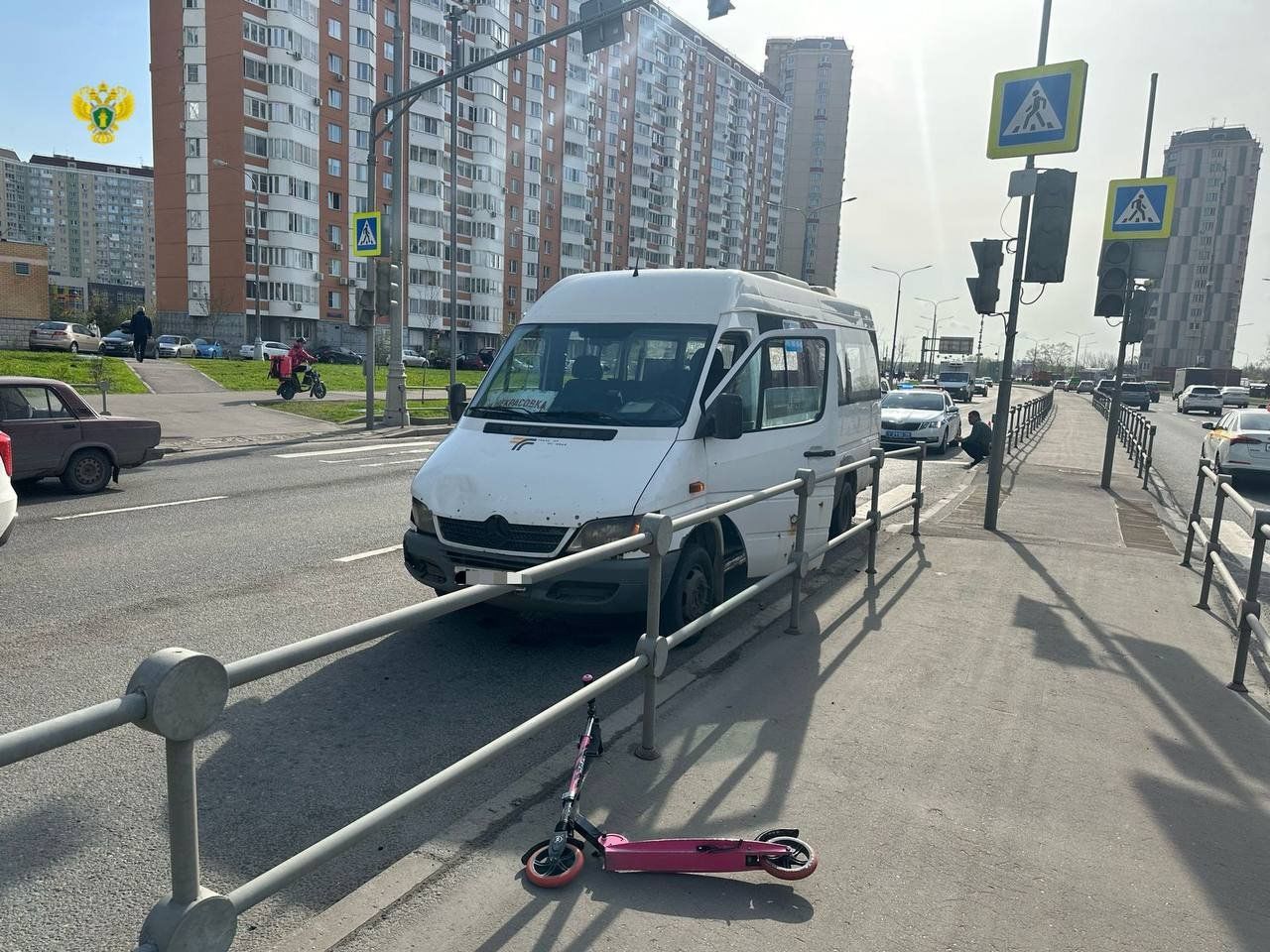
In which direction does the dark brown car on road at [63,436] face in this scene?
to the viewer's left

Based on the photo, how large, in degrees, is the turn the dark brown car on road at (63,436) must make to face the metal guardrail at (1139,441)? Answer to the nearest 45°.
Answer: approximately 180°

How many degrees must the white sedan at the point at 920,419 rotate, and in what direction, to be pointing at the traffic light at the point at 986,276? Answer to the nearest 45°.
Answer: approximately 45° to its left

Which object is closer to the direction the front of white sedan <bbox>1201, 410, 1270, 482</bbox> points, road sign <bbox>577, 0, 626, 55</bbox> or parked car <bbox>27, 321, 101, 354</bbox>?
the parked car

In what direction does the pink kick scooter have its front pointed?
to the viewer's left

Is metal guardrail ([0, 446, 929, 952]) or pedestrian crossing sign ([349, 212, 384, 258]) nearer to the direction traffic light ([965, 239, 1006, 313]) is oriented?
the pedestrian crossing sign

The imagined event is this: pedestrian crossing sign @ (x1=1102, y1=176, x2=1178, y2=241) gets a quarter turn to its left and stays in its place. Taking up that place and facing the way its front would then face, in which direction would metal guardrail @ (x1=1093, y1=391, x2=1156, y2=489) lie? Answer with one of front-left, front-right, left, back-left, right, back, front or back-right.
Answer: left

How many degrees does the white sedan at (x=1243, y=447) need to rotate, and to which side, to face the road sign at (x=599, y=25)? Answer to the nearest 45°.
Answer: approximately 90° to its left

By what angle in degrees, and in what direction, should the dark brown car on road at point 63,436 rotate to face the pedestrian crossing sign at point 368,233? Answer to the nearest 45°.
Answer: approximately 135° to its right
